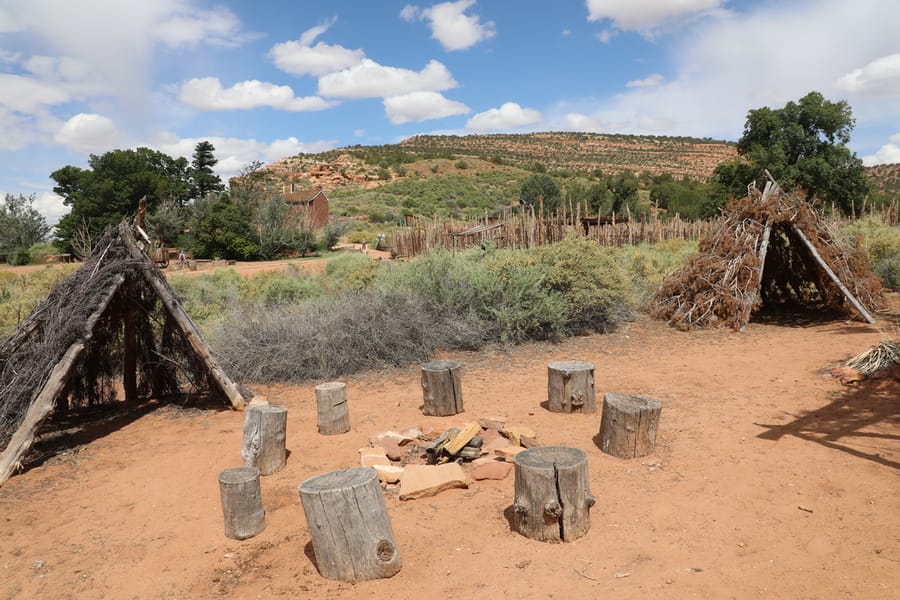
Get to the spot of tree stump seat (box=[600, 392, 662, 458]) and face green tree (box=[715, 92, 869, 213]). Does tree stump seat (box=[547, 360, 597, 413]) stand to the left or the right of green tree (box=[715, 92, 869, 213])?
left

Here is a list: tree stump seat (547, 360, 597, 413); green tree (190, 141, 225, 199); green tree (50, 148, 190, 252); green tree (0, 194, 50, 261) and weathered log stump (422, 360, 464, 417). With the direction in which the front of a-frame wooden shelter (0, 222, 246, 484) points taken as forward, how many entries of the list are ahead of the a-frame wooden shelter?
2

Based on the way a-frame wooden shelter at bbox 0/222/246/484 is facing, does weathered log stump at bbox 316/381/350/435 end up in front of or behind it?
in front

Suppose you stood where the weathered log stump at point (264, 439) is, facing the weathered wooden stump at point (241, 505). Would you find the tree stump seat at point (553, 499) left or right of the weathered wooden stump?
left

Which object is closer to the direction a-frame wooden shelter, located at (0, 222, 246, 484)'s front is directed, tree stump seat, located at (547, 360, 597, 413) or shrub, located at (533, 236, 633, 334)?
the tree stump seat

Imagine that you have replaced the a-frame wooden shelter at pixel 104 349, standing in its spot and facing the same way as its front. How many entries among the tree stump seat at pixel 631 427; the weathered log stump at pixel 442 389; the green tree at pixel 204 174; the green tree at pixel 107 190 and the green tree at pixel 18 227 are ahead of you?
2

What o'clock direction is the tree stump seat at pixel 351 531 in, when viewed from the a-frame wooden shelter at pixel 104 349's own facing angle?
The tree stump seat is roughly at 1 o'clock from the a-frame wooden shelter.

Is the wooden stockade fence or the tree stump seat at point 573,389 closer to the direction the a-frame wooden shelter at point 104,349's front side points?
the tree stump seat

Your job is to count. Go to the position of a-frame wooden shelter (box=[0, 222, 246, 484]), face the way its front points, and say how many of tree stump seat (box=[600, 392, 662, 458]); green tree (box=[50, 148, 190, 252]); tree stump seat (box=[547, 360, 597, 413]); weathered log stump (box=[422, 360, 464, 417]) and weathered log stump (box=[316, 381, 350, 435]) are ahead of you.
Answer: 4

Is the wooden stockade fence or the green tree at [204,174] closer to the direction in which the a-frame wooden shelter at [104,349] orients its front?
the wooden stockade fence

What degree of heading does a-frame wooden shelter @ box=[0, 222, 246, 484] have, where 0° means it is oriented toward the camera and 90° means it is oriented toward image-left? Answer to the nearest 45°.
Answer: approximately 315°

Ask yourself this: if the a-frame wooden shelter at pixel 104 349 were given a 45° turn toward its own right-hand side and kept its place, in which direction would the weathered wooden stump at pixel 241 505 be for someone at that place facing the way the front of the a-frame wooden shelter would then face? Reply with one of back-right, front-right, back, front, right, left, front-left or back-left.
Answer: front

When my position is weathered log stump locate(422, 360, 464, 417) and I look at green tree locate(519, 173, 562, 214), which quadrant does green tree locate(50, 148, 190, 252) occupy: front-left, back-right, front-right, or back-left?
front-left

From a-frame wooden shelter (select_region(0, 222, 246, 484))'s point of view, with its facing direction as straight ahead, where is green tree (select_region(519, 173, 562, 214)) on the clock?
green tree is roughly at 9 o'clock from a-frame wooden shelter.

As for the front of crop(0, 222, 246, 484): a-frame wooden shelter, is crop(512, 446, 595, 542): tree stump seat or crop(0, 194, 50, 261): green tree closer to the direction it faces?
the tree stump seat

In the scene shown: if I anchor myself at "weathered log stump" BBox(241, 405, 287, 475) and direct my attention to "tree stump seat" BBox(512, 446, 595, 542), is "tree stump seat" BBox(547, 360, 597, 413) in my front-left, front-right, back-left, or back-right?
front-left

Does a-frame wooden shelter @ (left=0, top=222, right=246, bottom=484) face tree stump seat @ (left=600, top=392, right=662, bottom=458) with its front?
yes

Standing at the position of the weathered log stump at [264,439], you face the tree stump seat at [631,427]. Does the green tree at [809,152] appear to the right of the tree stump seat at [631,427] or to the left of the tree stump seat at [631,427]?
left

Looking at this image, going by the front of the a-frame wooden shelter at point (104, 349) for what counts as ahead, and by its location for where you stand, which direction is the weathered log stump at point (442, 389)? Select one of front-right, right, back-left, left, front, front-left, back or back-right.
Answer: front

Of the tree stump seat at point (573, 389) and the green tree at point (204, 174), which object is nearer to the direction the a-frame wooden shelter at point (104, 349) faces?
the tree stump seat

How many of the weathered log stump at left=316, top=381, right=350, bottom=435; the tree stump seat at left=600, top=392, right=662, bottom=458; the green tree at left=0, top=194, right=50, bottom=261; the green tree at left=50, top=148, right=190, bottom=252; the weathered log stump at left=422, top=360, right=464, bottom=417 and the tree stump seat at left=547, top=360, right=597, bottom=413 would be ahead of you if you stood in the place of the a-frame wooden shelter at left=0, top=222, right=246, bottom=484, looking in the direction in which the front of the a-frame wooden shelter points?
4
